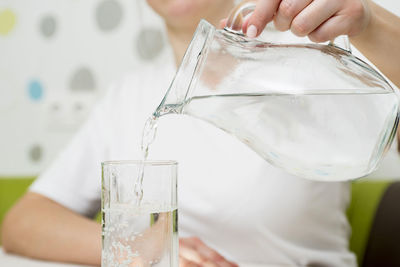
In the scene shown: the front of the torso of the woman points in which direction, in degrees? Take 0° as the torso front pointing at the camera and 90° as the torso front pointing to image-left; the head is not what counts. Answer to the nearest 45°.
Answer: approximately 0°
